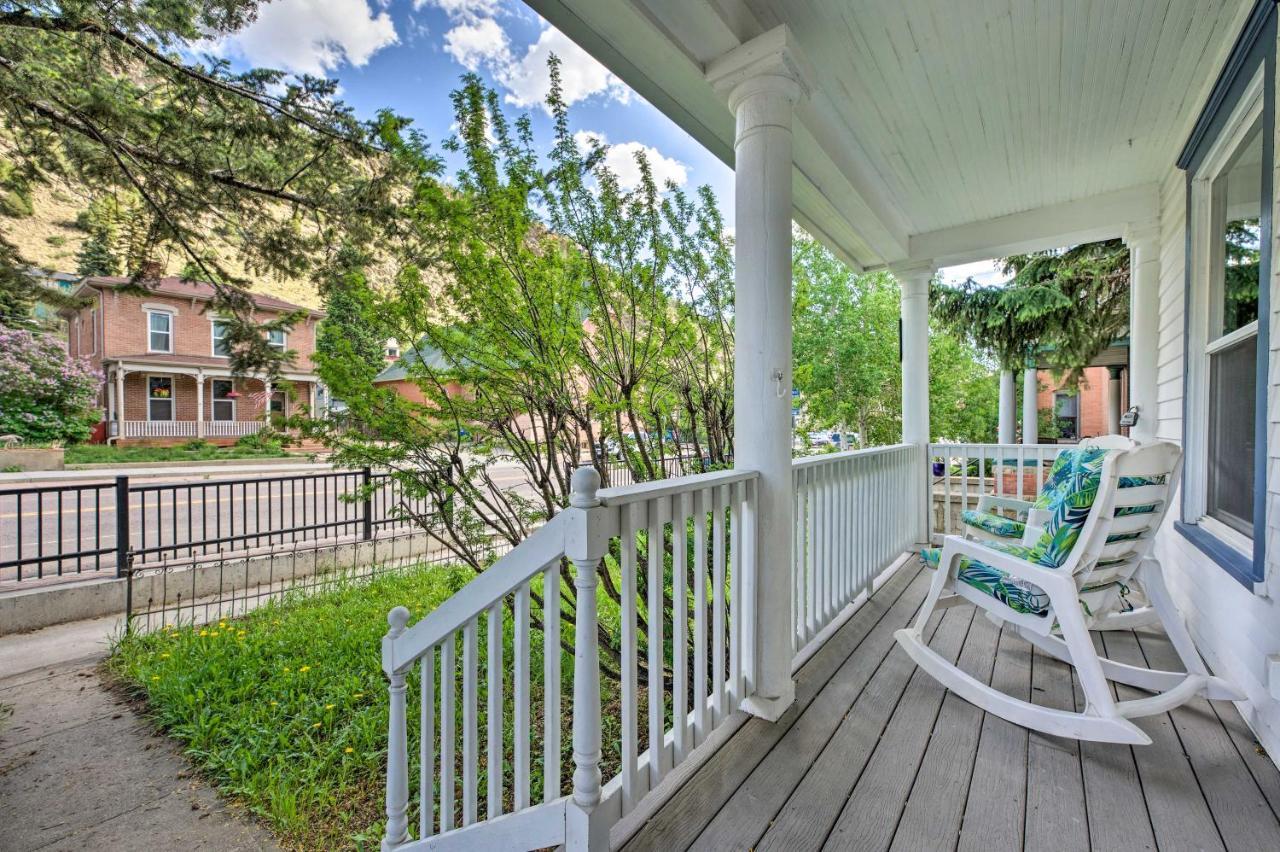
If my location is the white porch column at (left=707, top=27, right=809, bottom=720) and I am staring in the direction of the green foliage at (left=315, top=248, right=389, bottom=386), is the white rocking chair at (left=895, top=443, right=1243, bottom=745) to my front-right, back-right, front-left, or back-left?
back-right

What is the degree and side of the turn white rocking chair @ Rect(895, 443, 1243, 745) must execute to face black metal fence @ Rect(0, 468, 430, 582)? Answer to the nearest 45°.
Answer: approximately 45° to its left

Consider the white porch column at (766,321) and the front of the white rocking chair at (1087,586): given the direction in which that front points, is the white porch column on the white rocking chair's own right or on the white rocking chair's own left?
on the white rocking chair's own left

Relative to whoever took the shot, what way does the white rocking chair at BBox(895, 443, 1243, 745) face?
facing away from the viewer and to the left of the viewer
